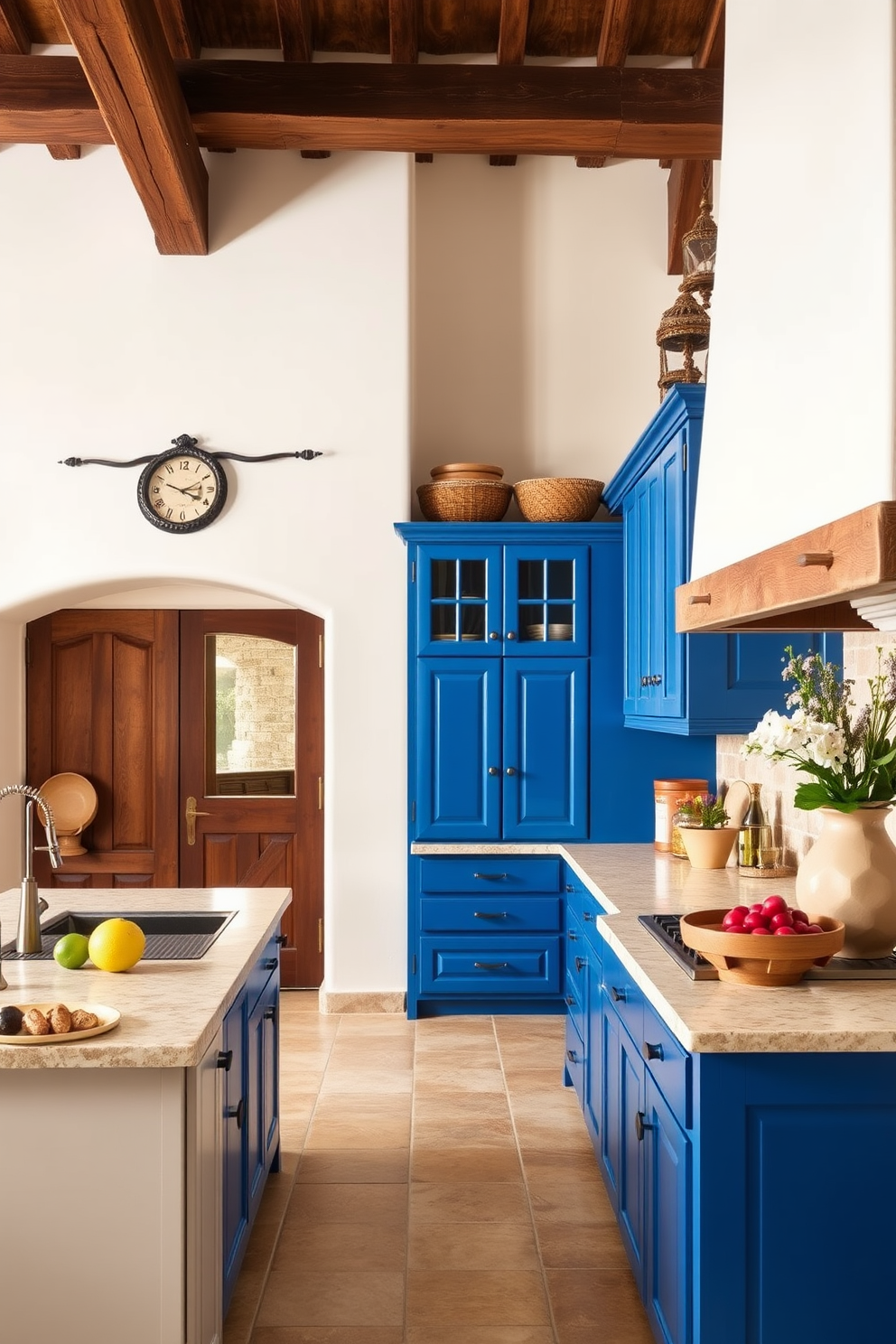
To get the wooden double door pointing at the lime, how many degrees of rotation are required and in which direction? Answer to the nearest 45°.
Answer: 0° — it already faces it

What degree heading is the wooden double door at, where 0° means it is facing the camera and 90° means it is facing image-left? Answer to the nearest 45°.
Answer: approximately 0°

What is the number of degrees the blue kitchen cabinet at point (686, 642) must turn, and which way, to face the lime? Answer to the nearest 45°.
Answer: approximately 45° to its left

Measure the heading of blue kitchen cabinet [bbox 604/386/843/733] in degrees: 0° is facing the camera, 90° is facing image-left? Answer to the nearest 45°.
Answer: approximately 90°

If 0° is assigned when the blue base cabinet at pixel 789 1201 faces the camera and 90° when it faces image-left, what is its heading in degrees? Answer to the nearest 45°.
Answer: approximately 90°

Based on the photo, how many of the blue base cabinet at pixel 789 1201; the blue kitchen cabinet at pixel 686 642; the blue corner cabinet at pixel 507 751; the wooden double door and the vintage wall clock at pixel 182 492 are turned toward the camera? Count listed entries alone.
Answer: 3

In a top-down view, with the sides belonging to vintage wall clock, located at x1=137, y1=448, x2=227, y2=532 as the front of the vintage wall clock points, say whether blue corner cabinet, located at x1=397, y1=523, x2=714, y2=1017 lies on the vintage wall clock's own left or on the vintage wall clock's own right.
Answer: on the vintage wall clock's own left
